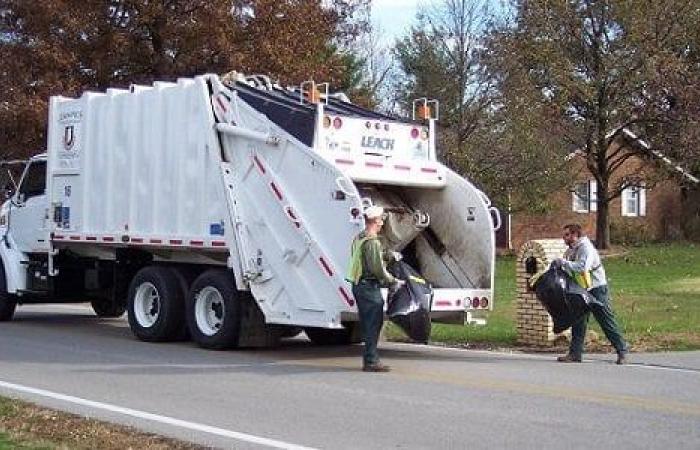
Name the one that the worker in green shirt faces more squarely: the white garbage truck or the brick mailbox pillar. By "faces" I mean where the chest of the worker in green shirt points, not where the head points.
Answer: the brick mailbox pillar

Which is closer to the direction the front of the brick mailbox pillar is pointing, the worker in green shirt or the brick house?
the worker in green shirt

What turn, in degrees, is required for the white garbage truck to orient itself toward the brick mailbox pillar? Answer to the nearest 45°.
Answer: approximately 135° to its right

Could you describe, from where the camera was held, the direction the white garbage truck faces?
facing away from the viewer and to the left of the viewer

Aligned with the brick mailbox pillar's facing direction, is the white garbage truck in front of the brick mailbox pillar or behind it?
in front

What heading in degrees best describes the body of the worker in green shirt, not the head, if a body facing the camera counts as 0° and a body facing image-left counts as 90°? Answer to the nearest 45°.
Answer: approximately 270°

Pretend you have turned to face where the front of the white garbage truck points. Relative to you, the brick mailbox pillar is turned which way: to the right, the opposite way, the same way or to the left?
to the left

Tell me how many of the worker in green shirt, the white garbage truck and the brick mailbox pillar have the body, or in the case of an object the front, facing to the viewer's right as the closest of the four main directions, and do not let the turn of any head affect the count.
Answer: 1

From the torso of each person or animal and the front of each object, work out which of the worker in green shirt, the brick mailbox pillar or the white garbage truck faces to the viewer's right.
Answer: the worker in green shirt

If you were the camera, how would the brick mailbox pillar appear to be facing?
facing the viewer and to the left of the viewer
